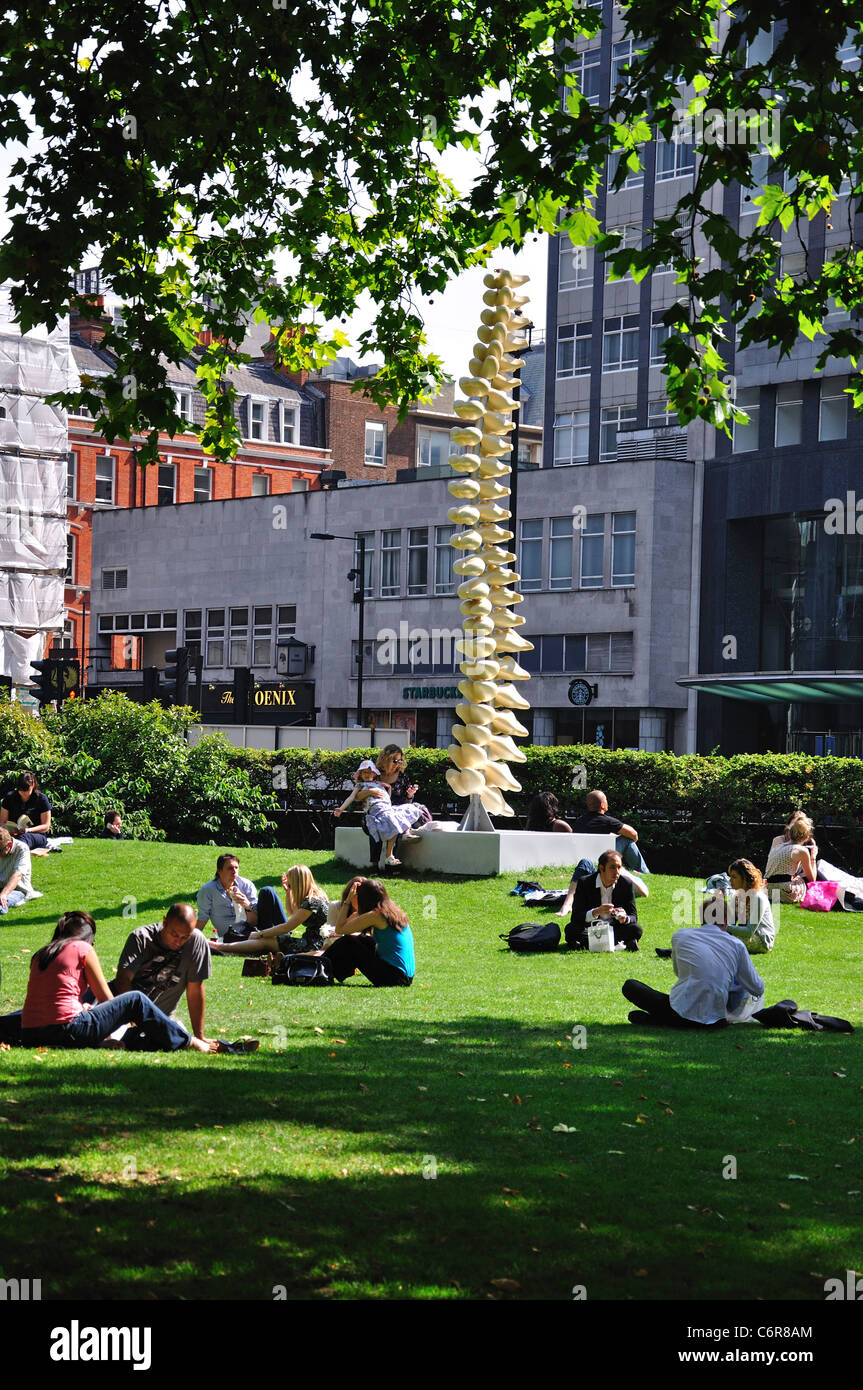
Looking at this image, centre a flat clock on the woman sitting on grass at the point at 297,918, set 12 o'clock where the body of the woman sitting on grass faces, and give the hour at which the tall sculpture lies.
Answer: The tall sculpture is roughly at 4 o'clock from the woman sitting on grass.

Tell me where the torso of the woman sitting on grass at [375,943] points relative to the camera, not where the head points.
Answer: to the viewer's left

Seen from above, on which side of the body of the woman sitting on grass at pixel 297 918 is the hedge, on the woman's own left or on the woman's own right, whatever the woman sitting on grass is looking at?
on the woman's own right

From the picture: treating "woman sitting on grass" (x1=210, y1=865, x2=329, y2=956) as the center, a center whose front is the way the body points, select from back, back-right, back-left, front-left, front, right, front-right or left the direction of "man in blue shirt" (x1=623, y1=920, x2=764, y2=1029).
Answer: back-left

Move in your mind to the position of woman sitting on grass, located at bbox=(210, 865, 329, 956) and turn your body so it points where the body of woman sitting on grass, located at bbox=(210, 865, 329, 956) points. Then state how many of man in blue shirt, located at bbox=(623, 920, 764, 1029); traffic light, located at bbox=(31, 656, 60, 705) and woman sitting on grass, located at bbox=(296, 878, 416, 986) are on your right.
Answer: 1

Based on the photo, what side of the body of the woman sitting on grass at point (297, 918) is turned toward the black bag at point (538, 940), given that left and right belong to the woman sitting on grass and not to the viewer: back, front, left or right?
back

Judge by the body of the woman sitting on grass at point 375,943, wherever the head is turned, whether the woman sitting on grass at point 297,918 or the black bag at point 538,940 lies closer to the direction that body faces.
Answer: the woman sitting on grass

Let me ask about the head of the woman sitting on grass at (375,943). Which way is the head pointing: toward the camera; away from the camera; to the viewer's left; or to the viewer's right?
to the viewer's left

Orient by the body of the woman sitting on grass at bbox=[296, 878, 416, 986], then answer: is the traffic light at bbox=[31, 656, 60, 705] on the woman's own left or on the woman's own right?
on the woman's own right

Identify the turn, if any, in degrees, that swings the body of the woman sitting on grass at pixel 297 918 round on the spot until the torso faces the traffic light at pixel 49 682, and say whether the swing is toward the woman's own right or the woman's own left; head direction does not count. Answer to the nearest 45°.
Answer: approximately 90° to the woman's own right

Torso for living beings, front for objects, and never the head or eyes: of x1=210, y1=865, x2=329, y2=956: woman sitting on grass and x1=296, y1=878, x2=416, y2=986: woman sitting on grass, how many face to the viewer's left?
2

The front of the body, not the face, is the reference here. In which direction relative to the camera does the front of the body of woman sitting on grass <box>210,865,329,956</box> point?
to the viewer's left
